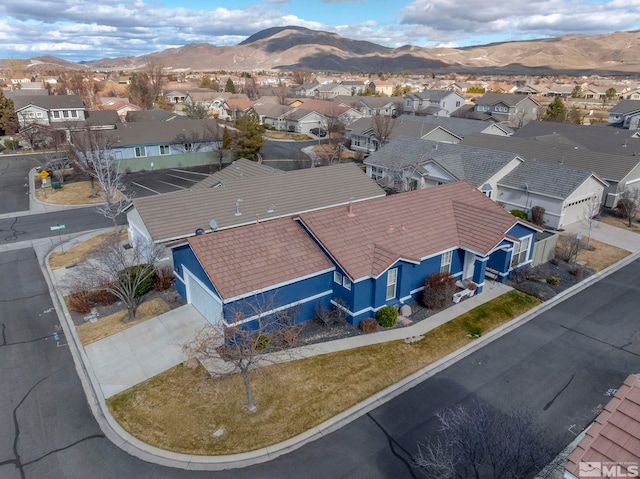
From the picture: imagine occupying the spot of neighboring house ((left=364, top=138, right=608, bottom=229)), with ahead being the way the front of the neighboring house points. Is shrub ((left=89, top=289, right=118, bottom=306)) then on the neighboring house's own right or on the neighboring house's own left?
on the neighboring house's own right

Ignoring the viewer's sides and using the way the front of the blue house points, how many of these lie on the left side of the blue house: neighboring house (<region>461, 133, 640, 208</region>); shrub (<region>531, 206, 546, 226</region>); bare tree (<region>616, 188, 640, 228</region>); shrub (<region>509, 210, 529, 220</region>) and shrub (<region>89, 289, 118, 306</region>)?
4

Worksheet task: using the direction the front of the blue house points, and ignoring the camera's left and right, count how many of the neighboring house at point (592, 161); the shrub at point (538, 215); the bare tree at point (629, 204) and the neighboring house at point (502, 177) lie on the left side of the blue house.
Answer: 4

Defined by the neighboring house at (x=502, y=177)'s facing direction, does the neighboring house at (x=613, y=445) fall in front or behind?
in front

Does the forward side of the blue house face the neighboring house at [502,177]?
no

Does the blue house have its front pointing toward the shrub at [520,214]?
no

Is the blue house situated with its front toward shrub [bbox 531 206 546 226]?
no

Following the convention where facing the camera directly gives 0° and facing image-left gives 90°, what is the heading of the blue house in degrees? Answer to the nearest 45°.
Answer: approximately 315°

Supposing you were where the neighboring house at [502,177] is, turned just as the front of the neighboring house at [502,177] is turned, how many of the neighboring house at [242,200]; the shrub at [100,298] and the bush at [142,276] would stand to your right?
3

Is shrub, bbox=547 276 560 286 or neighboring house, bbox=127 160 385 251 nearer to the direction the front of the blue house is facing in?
the shrub

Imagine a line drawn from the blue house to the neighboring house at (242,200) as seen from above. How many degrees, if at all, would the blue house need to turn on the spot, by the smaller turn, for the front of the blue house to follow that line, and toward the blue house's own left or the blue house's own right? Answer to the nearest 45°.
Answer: approximately 180°

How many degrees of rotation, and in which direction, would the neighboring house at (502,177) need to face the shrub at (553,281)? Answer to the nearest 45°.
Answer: approximately 45° to its right

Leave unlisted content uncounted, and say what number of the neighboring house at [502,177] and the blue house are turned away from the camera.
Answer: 0

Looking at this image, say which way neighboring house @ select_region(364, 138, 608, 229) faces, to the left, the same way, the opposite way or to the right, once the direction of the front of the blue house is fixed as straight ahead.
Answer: the same way

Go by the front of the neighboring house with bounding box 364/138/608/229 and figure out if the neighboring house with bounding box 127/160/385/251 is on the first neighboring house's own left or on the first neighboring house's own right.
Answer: on the first neighboring house's own right

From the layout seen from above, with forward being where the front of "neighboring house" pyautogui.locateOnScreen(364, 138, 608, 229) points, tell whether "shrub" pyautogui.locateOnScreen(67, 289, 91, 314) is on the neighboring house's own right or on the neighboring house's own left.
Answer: on the neighboring house's own right

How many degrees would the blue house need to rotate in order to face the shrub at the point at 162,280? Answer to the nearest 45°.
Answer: approximately 135° to its right

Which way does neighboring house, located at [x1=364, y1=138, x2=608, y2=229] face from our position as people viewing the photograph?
facing the viewer and to the right of the viewer
